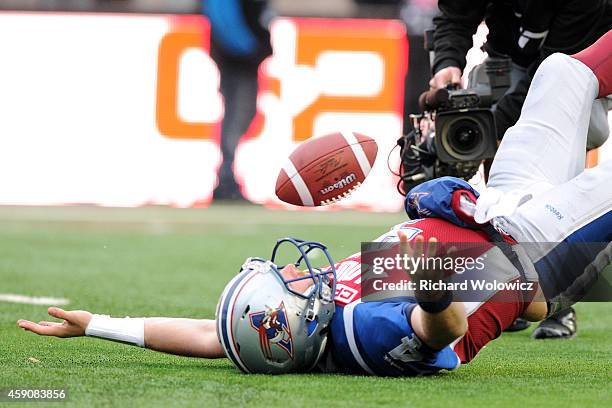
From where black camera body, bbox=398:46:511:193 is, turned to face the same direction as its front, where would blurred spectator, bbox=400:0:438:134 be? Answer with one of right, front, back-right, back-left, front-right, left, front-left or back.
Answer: back

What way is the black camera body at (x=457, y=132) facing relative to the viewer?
toward the camera

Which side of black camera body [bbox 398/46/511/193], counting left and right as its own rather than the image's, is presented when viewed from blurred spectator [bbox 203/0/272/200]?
back

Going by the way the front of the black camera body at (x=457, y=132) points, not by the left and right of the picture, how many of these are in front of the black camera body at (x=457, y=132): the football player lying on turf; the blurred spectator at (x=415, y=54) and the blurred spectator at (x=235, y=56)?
1

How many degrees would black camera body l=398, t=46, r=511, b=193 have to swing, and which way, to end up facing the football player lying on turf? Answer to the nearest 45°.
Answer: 0° — it already faces them

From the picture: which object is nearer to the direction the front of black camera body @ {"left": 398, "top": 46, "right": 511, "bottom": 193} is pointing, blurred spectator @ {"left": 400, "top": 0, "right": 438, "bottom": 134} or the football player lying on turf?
the football player lying on turf

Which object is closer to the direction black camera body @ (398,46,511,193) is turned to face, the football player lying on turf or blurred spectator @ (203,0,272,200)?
the football player lying on turf
